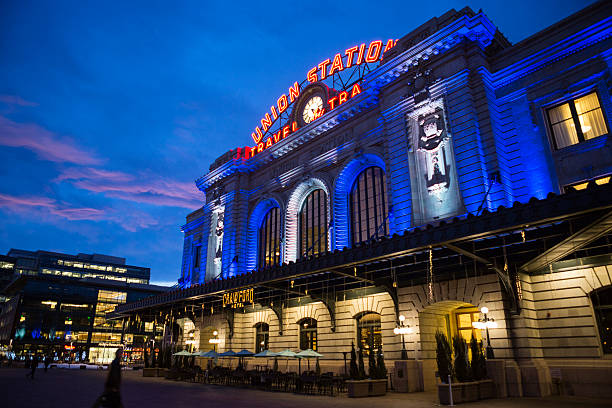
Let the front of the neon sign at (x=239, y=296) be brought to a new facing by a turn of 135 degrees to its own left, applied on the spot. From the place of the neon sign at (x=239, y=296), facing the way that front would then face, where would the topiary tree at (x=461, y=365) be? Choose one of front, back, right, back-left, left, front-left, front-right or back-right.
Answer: front-right

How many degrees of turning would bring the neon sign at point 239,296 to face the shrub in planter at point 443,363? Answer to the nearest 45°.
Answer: approximately 90° to its left

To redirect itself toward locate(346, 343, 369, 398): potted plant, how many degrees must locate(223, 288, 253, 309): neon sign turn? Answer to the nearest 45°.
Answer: approximately 90° to its left

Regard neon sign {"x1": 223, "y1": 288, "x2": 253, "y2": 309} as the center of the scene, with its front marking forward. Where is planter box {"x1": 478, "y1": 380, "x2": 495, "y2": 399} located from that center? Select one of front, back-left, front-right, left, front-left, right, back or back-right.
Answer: left

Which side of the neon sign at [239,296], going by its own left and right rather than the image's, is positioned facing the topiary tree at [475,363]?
left

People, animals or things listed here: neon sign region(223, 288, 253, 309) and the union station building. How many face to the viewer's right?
0

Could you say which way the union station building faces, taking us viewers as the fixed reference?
facing the viewer and to the left of the viewer
